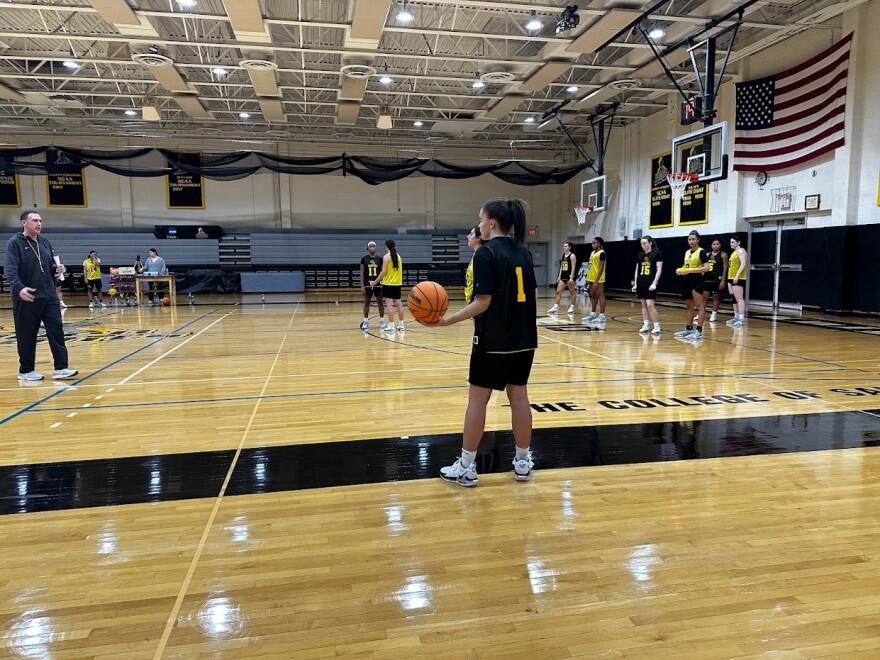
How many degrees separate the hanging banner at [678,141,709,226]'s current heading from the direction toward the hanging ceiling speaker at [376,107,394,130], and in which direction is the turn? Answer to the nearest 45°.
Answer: approximately 45° to its right

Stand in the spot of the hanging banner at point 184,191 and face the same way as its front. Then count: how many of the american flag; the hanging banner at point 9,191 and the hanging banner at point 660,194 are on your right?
1

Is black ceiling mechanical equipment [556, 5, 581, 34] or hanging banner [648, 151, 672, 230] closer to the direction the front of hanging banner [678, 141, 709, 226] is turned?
the black ceiling mechanical equipment

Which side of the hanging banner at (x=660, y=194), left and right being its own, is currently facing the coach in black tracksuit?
front

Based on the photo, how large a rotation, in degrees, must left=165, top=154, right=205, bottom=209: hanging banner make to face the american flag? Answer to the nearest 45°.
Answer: approximately 45° to its left

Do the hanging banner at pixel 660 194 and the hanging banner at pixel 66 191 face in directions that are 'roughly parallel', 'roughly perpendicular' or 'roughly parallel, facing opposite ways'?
roughly perpendicular

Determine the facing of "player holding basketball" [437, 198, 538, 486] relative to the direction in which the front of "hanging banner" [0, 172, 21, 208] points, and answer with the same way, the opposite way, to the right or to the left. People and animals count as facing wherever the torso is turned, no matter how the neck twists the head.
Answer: the opposite way

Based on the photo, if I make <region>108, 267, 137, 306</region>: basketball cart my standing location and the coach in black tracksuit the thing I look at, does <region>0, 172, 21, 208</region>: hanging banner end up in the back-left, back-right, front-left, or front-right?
back-right

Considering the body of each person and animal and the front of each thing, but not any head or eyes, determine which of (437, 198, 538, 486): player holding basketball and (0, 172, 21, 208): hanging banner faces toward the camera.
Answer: the hanging banner

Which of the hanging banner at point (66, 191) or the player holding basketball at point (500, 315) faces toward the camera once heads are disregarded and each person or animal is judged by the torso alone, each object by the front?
the hanging banner

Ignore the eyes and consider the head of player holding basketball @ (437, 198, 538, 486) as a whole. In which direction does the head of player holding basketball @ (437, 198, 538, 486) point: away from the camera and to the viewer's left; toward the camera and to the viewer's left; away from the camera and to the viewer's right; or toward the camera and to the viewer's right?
away from the camera and to the viewer's left

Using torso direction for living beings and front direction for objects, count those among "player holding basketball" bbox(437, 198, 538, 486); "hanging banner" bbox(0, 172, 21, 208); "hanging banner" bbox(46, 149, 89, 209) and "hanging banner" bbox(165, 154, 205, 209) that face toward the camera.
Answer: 3

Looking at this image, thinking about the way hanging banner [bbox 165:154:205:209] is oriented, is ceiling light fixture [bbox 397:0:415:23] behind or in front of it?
in front

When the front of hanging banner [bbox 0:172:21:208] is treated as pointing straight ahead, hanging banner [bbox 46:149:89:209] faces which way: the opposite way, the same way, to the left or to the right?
the same way

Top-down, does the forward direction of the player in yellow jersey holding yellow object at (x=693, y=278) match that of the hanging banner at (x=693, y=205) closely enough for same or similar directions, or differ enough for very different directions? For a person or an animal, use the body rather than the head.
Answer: same or similar directions

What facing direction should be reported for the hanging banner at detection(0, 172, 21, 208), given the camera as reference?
facing the viewer

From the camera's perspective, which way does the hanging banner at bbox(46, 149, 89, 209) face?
toward the camera

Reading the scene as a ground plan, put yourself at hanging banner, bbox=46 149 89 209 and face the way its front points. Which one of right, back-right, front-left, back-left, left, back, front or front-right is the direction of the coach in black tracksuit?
front

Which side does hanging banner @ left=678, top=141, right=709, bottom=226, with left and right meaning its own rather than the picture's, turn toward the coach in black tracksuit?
front

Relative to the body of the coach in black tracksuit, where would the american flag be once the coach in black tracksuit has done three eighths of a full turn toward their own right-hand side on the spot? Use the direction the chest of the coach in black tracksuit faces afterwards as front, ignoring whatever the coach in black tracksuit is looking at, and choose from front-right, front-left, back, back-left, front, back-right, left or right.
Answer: back
